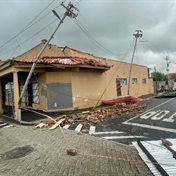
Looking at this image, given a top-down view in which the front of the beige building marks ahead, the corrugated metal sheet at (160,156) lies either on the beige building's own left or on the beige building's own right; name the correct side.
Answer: on the beige building's own left

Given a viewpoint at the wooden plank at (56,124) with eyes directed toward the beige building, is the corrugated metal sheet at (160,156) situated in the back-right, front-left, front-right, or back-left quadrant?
back-right

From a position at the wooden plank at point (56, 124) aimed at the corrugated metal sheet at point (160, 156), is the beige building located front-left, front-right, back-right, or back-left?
back-left
